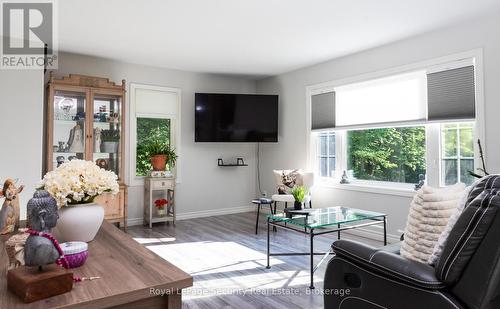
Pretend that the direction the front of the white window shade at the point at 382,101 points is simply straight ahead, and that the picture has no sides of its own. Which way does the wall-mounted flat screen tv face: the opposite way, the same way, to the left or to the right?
to the left

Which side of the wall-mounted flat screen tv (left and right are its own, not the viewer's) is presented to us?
front

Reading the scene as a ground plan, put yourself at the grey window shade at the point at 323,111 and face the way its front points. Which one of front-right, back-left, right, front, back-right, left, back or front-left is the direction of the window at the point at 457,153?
left

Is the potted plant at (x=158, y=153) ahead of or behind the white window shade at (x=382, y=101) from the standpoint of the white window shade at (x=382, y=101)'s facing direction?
ahead

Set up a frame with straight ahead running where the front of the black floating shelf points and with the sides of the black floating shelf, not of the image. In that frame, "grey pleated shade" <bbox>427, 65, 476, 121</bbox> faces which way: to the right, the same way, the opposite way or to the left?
to the right

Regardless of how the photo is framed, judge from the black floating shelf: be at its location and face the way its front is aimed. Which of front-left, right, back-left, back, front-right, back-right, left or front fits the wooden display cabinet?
front-right

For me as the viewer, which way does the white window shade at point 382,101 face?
facing the viewer and to the left of the viewer

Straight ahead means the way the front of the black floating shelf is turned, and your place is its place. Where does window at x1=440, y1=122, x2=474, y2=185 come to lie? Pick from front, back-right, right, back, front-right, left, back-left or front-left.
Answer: front-left

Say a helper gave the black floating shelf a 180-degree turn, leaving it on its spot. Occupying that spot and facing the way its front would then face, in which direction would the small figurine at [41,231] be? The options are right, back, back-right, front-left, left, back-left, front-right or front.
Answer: back

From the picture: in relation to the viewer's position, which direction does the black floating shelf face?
facing the viewer

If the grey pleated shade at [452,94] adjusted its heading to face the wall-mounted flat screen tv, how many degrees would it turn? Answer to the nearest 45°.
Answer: approximately 45° to its right

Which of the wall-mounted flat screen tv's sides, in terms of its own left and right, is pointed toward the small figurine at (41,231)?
front

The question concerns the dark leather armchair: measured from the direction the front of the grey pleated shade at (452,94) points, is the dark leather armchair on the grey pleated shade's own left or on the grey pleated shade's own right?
on the grey pleated shade's own left

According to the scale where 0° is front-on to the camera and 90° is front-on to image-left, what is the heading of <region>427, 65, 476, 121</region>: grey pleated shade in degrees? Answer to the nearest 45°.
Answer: approximately 45°

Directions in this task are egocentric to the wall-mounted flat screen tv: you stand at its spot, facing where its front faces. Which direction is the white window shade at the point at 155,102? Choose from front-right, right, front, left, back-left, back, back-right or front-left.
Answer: right

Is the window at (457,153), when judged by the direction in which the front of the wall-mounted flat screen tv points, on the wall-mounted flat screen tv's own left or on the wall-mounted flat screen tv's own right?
on the wall-mounted flat screen tv's own left

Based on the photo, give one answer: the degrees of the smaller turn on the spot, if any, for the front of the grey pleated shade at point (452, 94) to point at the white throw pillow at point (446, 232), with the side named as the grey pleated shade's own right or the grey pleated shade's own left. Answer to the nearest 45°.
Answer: approximately 45° to the grey pleated shade's own left

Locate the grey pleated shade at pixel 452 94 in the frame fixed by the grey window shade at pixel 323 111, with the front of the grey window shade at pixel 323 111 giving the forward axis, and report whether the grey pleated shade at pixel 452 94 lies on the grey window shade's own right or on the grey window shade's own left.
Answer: on the grey window shade's own left

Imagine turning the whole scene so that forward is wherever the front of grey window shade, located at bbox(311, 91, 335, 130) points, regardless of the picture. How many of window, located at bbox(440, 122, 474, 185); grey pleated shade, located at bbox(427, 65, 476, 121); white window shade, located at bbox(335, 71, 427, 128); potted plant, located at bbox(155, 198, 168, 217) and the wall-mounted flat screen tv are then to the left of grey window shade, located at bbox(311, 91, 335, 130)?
3

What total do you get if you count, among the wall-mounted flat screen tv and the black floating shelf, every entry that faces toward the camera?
2
